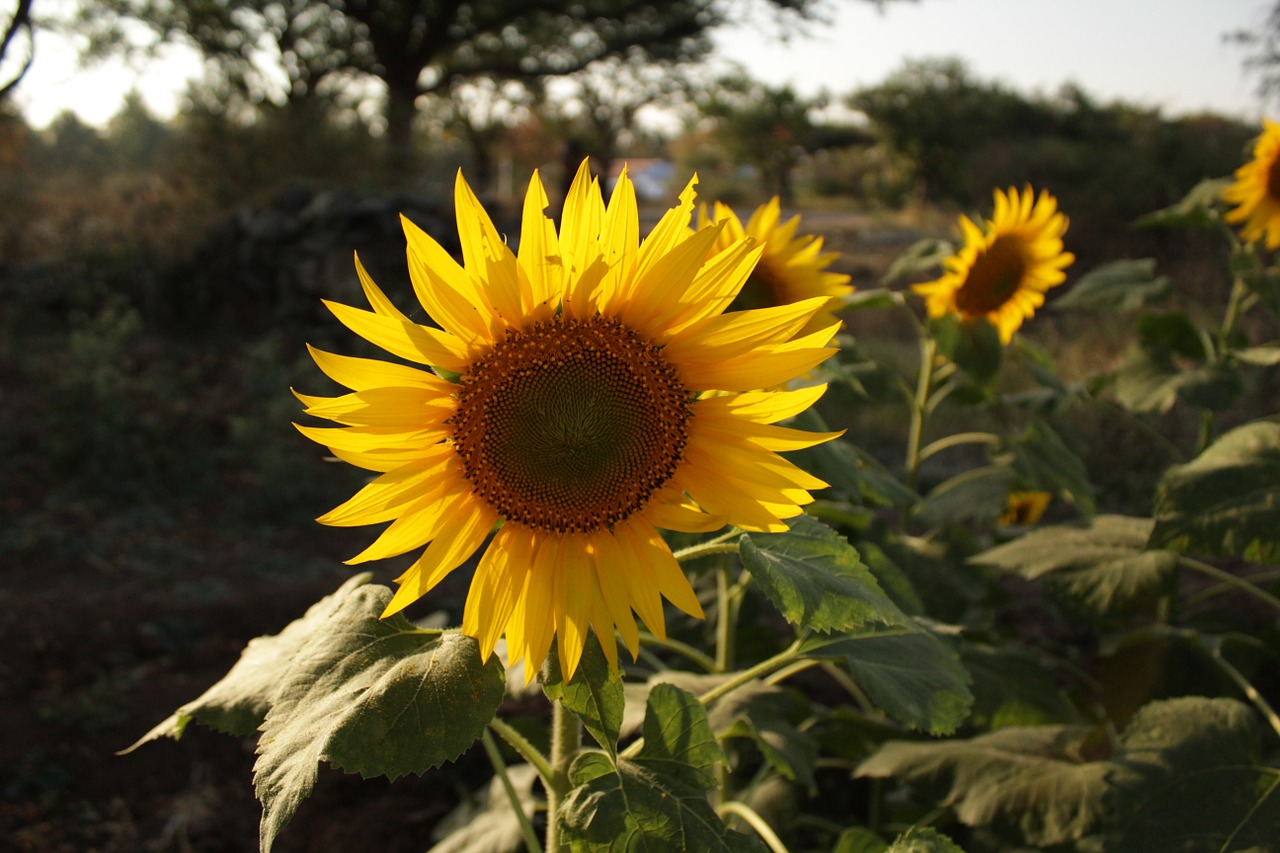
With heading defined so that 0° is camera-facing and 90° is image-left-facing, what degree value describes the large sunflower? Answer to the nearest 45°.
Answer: approximately 0°

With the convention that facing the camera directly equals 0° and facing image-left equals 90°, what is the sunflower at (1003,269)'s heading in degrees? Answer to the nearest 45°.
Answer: approximately 45°

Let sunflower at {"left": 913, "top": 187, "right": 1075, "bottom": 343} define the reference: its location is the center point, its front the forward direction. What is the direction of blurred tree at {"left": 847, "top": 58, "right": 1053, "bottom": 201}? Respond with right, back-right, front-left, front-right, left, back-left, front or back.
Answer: back-right

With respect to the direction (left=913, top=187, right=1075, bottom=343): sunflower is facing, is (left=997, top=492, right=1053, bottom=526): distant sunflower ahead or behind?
behind

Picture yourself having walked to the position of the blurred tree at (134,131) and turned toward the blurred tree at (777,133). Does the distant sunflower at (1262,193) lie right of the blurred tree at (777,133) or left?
right

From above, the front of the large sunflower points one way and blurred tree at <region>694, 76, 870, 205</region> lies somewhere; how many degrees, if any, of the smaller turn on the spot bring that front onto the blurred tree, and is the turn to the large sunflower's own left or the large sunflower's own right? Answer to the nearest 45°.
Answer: approximately 180°

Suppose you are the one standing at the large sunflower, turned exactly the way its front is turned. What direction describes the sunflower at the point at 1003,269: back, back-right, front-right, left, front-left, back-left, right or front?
back-left

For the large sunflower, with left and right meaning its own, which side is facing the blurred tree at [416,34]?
back

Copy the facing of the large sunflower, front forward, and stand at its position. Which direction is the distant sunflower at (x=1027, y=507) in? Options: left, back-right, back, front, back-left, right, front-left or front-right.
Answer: back-left

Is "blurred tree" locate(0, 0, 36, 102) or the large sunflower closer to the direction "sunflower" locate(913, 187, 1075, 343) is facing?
the large sunflower

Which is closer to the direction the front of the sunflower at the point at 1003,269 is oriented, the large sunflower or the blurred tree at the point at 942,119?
the large sunflower
